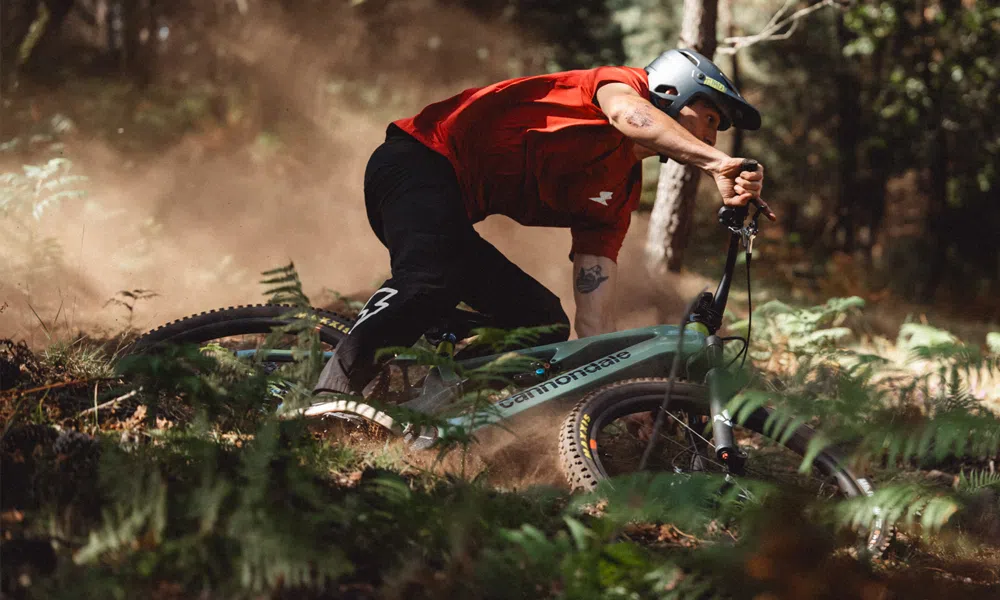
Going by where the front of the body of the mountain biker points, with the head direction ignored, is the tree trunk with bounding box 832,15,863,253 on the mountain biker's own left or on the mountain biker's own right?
on the mountain biker's own left

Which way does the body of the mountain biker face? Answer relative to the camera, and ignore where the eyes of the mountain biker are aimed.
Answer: to the viewer's right

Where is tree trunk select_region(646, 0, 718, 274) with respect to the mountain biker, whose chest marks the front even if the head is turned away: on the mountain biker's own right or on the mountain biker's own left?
on the mountain biker's own left
